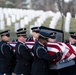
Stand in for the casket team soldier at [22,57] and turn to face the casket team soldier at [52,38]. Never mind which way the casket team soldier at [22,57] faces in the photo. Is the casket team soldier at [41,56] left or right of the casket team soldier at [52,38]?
right

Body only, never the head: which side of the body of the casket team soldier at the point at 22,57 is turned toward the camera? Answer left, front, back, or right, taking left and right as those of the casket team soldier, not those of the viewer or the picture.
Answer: right

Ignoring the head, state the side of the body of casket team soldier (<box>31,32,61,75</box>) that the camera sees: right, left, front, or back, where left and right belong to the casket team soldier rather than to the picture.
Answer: right
